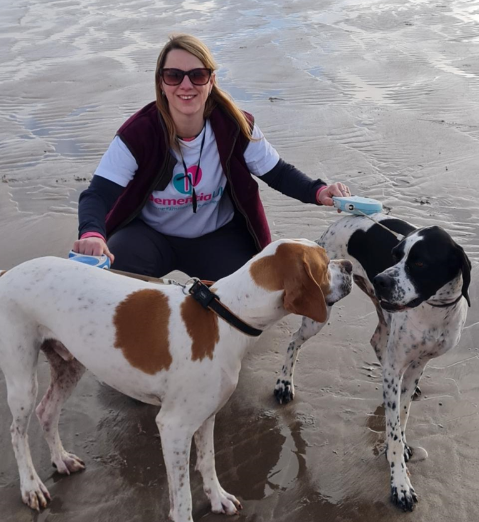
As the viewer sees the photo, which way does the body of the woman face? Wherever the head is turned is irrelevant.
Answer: toward the camera

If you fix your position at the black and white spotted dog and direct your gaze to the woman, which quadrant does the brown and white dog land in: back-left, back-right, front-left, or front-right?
front-left

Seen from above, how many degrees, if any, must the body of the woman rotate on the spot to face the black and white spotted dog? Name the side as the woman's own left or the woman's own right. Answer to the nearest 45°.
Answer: approximately 45° to the woman's own left

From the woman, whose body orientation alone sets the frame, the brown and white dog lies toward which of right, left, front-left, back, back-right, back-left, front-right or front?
front

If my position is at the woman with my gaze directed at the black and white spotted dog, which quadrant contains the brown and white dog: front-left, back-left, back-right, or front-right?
front-right

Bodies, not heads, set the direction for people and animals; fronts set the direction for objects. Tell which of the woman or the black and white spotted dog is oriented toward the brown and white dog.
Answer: the woman

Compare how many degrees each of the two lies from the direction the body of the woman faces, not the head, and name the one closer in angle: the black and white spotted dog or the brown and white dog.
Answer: the brown and white dog

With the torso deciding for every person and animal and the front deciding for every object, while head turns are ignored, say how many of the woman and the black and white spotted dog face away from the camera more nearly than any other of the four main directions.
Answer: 0

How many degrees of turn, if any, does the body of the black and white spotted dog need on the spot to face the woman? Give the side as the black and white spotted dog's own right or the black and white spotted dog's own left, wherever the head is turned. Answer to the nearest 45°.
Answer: approximately 180°

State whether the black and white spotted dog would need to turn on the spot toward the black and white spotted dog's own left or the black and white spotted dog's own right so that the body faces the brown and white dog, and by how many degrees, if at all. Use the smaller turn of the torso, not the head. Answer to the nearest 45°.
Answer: approximately 90° to the black and white spotted dog's own right
